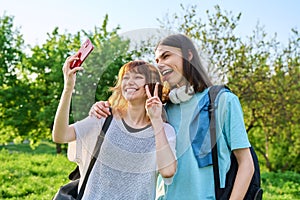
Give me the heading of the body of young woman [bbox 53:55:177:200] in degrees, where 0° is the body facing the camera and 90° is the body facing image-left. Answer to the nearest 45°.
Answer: approximately 0°

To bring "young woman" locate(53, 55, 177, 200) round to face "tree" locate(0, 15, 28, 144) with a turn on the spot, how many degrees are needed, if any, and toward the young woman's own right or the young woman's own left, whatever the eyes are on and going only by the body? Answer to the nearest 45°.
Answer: approximately 180°

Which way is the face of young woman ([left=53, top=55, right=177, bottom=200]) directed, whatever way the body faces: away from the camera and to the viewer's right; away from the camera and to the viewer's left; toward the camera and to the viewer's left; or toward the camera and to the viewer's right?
toward the camera and to the viewer's left
